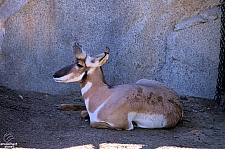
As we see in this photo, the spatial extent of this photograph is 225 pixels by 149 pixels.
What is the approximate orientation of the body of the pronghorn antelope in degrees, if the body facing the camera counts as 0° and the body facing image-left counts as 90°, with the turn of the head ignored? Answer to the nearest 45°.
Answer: approximately 90°
